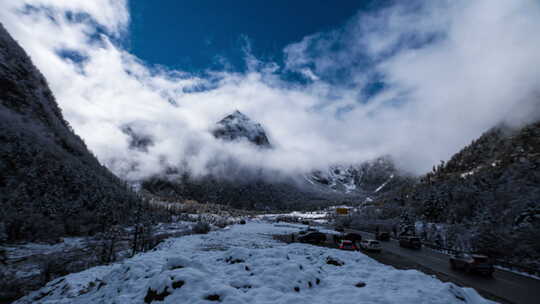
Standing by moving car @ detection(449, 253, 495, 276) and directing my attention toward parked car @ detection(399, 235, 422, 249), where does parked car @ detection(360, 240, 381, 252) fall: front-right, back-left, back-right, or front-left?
front-left

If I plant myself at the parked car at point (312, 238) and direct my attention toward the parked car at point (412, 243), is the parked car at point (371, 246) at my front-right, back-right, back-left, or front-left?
front-right

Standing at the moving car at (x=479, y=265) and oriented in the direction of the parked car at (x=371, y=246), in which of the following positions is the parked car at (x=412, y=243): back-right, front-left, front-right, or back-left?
front-right
